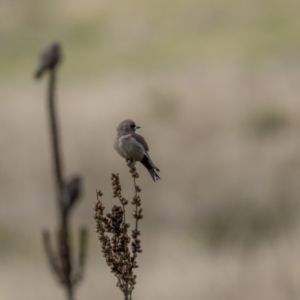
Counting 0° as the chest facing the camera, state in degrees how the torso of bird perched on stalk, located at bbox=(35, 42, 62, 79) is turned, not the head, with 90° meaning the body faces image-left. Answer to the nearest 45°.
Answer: approximately 270°
